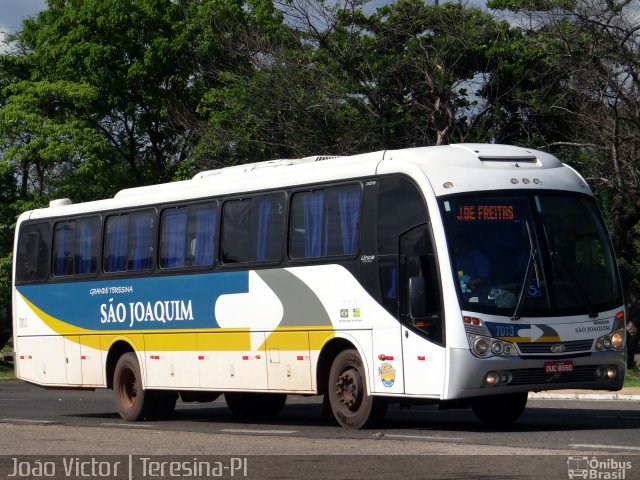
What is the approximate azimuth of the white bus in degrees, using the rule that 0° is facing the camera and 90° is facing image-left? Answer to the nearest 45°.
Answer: approximately 315°
